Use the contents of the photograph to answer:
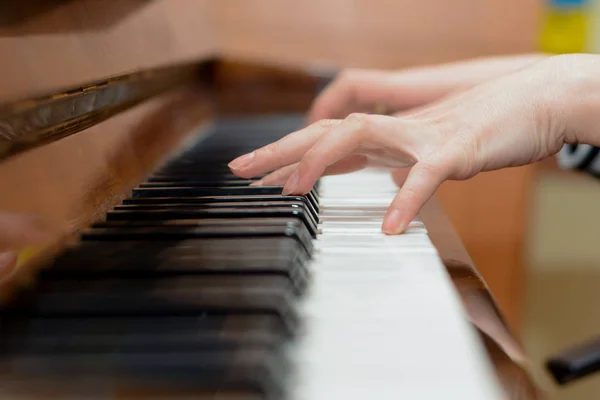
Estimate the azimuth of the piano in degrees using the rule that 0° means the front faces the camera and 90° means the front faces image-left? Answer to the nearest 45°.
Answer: approximately 270°

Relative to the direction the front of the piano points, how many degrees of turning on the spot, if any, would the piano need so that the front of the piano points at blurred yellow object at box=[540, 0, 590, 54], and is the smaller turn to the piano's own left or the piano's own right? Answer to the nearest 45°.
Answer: approximately 45° to the piano's own left
